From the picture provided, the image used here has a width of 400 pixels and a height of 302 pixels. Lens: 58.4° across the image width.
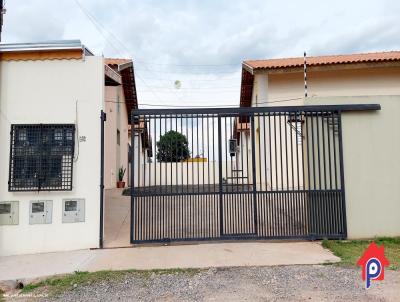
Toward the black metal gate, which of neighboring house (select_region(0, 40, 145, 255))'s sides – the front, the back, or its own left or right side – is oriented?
left

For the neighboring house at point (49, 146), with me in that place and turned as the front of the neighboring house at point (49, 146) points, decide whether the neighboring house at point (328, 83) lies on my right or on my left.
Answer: on my left

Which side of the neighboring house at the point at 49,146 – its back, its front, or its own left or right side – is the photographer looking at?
front

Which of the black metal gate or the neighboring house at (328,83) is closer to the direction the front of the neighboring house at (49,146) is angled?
the black metal gate

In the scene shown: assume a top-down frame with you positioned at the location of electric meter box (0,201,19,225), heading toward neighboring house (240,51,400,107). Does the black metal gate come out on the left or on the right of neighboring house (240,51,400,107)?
right
